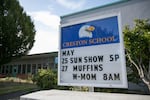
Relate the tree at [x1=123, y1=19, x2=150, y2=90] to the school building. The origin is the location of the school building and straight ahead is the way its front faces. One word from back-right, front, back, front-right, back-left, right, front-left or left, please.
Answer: front-left

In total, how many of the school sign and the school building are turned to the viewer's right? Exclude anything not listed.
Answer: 0

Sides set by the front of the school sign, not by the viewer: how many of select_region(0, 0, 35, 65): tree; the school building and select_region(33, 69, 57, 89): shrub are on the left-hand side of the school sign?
0

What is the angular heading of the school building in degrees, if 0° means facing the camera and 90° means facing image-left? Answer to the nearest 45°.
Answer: approximately 45°

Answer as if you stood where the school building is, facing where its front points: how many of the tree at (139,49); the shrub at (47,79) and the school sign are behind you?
0

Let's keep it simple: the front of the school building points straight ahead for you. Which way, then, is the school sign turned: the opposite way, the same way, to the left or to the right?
the same way

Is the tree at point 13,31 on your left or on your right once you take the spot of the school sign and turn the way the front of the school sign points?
on your right

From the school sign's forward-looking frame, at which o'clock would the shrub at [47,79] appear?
The shrub is roughly at 4 o'clock from the school sign.

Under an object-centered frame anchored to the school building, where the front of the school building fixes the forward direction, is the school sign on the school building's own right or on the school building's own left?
on the school building's own left

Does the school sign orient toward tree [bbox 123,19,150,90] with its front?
no

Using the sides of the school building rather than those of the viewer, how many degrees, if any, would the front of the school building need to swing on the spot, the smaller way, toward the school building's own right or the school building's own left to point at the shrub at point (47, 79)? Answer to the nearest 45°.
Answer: approximately 45° to the school building's own left
